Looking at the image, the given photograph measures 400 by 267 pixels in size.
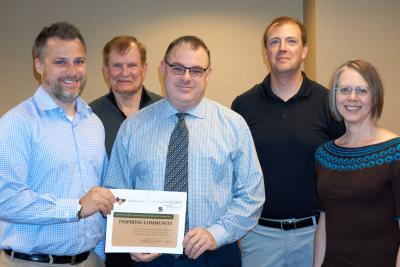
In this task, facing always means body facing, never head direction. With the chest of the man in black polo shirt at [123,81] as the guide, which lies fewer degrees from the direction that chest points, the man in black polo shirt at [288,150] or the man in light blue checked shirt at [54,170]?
the man in light blue checked shirt

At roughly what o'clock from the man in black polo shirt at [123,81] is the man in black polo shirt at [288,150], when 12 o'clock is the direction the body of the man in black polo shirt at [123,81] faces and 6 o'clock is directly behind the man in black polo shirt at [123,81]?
the man in black polo shirt at [288,150] is roughly at 10 o'clock from the man in black polo shirt at [123,81].

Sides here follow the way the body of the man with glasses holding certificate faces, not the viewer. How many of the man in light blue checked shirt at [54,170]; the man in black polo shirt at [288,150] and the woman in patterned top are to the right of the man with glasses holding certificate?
1

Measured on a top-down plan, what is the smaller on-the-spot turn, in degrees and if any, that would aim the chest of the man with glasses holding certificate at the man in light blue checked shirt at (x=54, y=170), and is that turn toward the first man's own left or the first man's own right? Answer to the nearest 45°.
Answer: approximately 90° to the first man's own right

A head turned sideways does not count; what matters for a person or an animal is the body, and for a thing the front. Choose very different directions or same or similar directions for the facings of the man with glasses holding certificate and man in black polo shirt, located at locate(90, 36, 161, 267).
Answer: same or similar directions

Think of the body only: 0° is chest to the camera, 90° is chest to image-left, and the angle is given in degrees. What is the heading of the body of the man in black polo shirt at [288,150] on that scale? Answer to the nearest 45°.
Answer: approximately 0°

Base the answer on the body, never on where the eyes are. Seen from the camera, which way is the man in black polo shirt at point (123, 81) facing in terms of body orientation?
toward the camera

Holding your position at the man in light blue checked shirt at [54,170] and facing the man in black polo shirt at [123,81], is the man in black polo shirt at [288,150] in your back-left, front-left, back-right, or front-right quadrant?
front-right

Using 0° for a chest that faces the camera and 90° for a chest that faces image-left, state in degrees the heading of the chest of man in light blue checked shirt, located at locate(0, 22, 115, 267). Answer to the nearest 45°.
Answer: approximately 315°

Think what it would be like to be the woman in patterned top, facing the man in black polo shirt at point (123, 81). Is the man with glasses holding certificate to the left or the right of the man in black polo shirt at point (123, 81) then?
left

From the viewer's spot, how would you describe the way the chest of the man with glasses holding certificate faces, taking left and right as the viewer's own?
facing the viewer

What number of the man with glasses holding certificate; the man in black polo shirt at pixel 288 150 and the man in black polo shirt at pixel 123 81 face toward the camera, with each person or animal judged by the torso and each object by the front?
3
